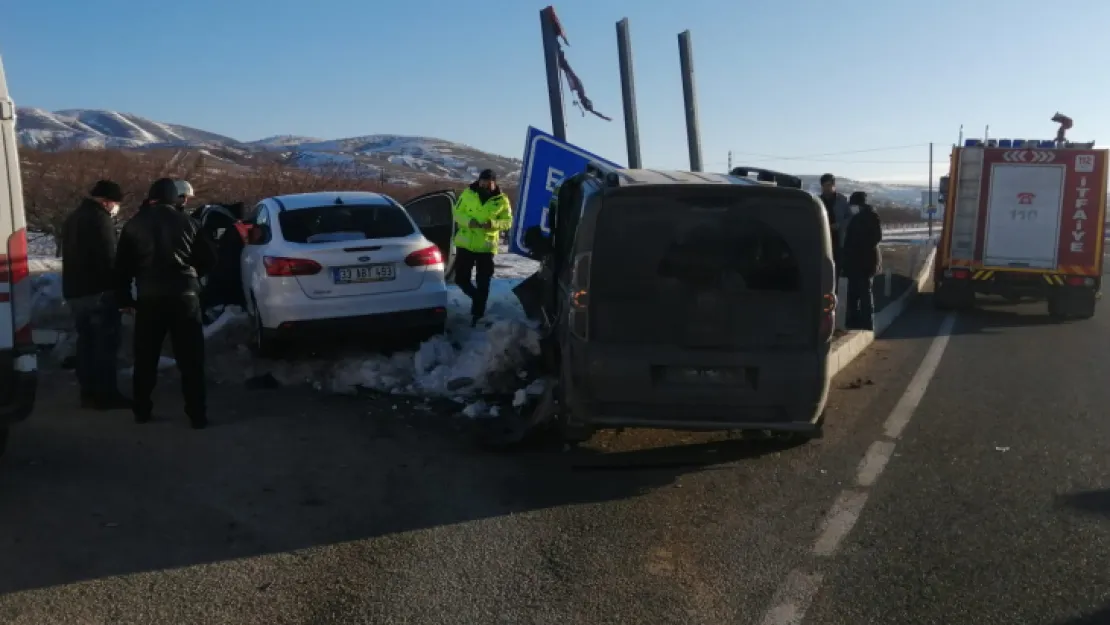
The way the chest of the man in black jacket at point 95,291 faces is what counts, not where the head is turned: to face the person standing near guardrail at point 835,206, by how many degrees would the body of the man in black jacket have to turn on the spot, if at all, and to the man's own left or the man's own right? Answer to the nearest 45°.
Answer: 0° — they already face them

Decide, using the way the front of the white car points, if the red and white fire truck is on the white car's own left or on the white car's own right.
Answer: on the white car's own right

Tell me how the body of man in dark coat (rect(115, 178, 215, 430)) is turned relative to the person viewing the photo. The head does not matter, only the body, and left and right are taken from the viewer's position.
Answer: facing away from the viewer

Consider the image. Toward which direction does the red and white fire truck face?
away from the camera

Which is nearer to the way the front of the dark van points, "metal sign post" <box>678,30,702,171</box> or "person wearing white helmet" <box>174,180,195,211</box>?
the metal sign post

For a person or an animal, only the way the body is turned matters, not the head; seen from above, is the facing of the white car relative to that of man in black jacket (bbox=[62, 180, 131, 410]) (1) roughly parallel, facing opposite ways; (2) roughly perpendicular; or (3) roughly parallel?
roughly perpendicular

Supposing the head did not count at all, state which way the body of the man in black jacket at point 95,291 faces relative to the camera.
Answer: to the viewer's right

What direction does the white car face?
away from the camera

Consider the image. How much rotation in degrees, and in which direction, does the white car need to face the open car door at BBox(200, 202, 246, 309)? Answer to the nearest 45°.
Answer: approximately 45° to its left

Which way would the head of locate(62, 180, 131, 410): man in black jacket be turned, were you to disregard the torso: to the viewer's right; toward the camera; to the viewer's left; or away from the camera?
to the viewer's right

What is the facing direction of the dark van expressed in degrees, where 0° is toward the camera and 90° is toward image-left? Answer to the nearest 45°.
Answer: approximately 180°
